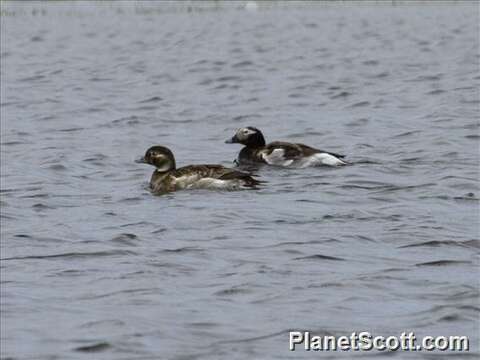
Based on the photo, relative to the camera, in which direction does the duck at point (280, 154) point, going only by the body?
to the viewer's left

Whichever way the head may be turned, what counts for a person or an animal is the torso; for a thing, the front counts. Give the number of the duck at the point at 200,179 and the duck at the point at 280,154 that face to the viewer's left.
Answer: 2

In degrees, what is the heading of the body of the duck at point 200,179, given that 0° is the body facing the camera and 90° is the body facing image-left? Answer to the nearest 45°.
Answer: approximately 90°

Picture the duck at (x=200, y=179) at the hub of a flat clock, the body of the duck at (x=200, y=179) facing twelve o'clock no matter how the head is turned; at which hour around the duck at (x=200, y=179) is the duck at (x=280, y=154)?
the duck at (x=280, y=154) is roughly at 4 o'clock from the duck at (x=200, y=179).

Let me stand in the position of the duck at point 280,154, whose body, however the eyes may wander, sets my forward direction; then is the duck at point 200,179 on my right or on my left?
on my left
